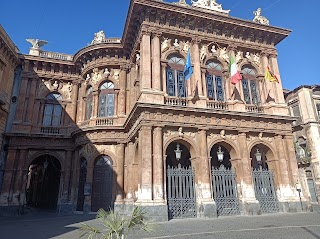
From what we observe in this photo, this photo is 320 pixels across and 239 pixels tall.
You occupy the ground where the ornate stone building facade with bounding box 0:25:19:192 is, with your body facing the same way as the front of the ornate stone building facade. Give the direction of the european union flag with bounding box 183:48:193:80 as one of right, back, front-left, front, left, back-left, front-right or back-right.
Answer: front-right
